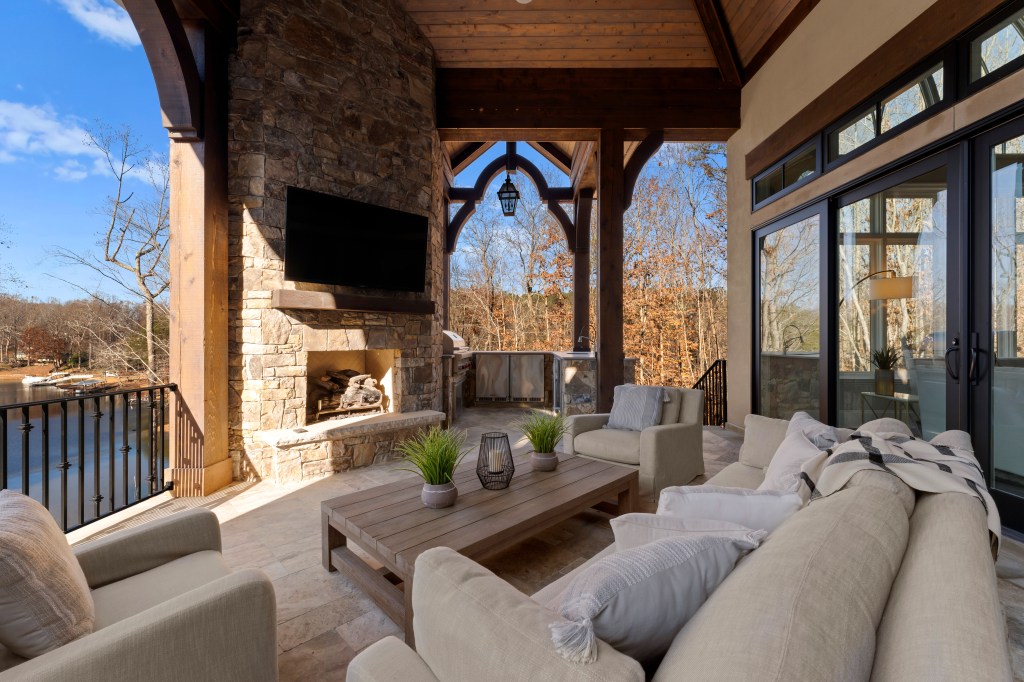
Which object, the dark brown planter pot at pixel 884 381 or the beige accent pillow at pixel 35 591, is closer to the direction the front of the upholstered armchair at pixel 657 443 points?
the beige accent pillow

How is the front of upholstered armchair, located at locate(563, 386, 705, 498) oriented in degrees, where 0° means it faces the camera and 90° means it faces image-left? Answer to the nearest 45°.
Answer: approximately 45°

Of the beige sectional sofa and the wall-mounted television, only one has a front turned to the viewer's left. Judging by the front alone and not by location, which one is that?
the beige sectional sofa

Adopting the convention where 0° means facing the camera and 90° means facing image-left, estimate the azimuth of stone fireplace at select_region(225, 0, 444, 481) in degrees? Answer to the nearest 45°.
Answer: approximately 315°

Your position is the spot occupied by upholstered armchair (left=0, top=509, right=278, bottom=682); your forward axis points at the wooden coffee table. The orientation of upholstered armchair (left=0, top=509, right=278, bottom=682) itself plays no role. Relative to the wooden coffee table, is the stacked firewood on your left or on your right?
left

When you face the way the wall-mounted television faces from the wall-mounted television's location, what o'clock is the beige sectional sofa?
The beige sectional sofa is roughly at 1 o'clock from the wall-mounted television.

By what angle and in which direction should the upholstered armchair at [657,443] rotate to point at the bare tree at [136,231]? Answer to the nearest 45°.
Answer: approximately 45° to its right

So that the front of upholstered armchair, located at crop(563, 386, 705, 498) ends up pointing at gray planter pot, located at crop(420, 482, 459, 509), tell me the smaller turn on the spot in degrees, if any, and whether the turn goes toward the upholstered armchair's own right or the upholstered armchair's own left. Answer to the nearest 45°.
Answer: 0° — it already faces it

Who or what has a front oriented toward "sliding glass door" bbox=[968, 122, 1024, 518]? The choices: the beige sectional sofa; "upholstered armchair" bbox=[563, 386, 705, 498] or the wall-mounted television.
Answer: the wall-mounted television

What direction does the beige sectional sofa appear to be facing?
to the viewer's left

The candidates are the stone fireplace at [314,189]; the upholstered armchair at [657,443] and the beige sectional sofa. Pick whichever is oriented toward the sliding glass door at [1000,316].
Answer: the stone fireplace

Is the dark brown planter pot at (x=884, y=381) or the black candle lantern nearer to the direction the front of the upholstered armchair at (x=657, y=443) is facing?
the black candle lantern

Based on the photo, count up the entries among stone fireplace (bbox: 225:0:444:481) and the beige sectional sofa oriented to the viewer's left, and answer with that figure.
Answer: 1

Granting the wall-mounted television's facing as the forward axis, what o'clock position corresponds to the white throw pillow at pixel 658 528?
The white throw pillow is roughly at 1 o'clock from the wall-mounted television.

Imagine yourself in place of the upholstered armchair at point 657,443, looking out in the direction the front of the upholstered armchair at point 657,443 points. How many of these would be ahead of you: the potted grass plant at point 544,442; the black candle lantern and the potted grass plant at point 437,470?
3

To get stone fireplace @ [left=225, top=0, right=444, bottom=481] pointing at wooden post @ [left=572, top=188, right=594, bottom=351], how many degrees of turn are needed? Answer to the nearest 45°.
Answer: approximately 90° to its left
